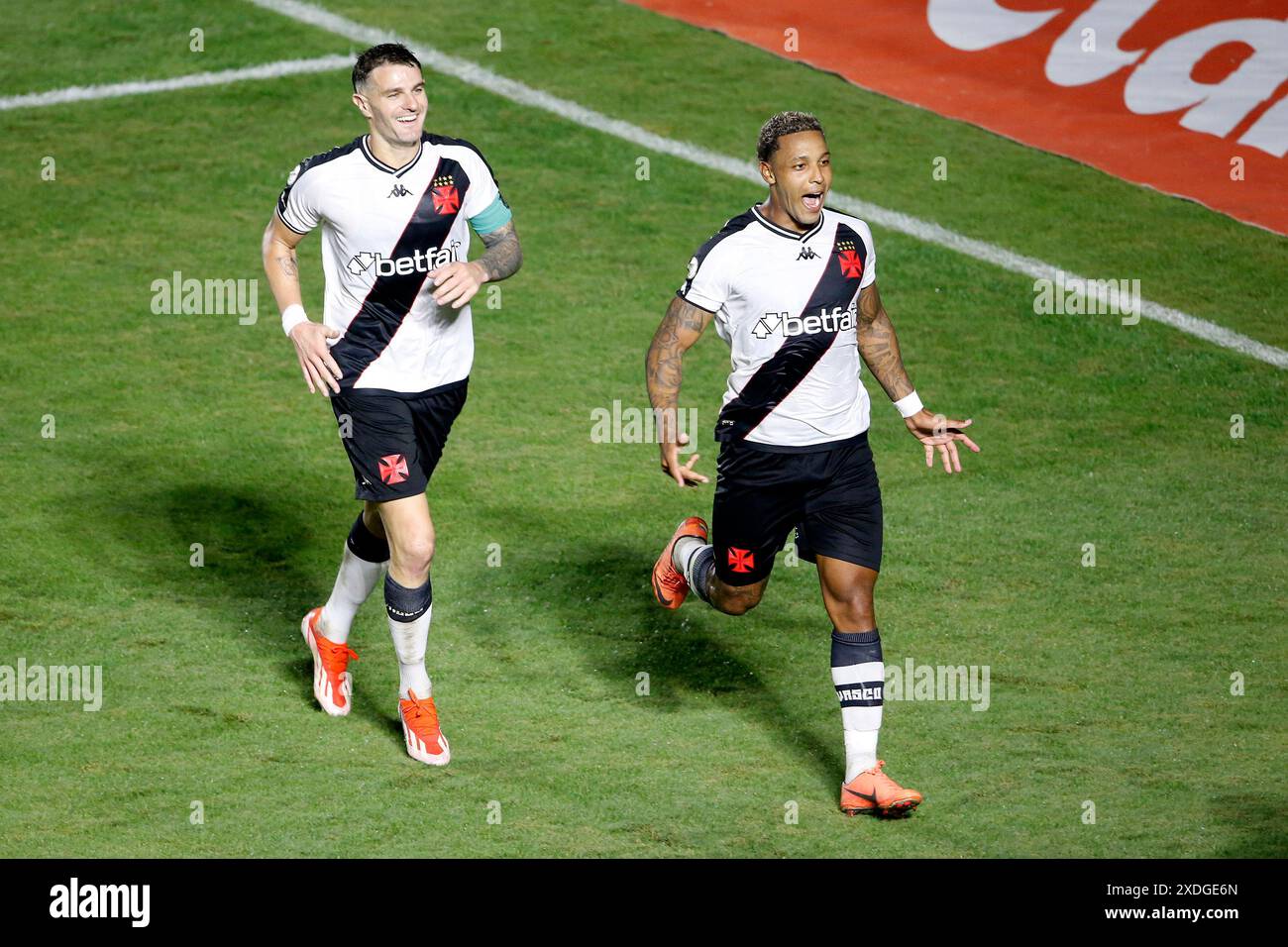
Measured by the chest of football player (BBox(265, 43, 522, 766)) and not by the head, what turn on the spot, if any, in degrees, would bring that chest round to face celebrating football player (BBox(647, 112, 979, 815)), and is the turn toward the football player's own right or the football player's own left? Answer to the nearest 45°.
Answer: approximately 45° to the football player's own left

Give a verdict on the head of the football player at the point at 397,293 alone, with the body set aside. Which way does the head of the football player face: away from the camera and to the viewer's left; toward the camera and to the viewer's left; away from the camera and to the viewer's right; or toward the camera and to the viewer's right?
toward the camera and to the viewer's right

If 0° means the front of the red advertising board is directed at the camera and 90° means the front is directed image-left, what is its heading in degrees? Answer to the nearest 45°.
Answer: approximately 45°

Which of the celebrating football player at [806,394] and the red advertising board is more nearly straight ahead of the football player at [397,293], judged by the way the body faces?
the celebrating football player

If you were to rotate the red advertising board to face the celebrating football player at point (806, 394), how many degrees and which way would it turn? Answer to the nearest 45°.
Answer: approximately 45° to its left

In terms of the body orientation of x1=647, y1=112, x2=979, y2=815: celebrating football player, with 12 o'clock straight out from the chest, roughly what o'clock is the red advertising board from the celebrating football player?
The red advertising board is roughly at 8 o'clock from the celebrating football player.

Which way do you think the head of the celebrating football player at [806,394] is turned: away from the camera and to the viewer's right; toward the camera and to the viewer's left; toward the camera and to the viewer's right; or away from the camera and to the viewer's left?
toward the camera and to the viewer's right

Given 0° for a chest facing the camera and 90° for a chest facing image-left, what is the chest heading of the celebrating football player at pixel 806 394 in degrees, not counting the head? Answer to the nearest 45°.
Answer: approximately 315°

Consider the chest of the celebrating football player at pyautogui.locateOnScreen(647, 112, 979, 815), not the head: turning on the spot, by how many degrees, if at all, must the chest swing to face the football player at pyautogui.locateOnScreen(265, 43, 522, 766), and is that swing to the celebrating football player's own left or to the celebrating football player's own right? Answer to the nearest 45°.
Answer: approximately 135° to the celebrating football player's own right
